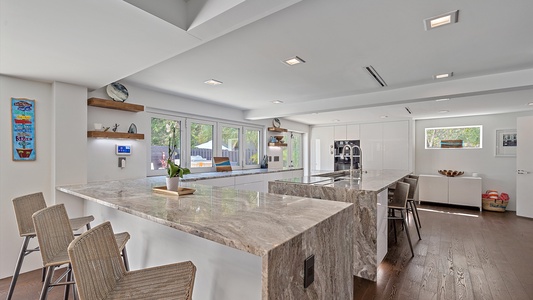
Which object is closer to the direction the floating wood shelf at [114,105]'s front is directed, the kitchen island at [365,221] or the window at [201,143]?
the kitchen island

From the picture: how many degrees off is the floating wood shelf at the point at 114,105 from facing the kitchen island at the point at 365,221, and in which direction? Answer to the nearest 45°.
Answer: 0° — it already faces it

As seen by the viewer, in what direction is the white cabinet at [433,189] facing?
toward the camera

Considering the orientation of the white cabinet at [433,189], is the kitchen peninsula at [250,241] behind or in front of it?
in front

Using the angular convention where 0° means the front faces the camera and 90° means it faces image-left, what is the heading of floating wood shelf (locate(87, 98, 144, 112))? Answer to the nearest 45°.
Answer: approximately 315°

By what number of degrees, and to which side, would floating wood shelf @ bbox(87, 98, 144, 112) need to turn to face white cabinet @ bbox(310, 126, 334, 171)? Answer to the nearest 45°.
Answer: approximately 45° to its left

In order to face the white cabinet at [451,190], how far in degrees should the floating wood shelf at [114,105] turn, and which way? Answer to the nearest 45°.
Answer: approximately 45° to its left

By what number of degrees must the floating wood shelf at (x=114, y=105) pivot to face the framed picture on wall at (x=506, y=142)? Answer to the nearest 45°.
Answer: approximately 45° to its left

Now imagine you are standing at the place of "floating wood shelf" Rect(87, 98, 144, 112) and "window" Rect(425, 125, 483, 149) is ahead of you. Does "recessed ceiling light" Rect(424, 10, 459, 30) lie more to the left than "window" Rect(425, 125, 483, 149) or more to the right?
right

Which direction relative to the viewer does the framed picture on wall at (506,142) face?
toward the camera

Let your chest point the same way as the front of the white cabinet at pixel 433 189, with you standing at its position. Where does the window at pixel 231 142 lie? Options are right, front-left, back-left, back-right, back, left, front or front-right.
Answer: front-right

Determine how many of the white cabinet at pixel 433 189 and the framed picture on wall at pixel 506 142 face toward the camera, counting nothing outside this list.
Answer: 2

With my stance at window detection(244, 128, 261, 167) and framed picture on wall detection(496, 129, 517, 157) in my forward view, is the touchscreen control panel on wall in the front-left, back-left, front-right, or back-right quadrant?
back-right
